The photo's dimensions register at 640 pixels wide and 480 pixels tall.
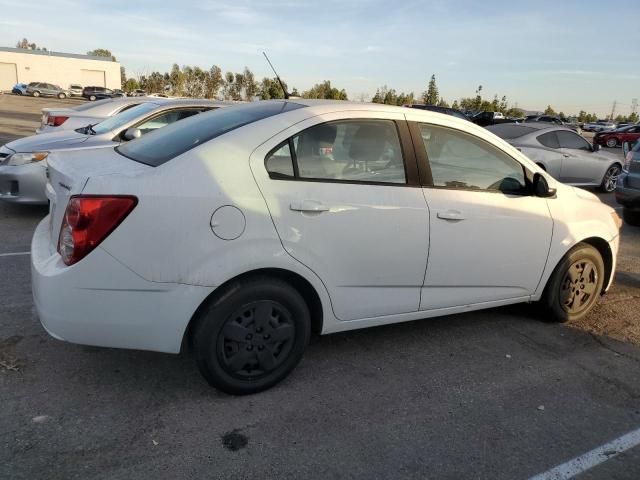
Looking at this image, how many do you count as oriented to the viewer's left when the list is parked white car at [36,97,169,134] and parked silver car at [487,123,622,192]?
0

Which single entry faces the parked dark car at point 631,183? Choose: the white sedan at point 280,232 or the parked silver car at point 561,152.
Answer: the white sedan

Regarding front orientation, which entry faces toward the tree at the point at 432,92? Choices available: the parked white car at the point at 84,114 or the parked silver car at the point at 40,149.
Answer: the parked white car

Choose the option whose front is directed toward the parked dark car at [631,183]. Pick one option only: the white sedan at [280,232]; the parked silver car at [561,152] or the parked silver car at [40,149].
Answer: the white sedan

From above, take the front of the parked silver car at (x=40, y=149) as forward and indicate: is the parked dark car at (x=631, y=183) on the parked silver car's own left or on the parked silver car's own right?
on the parked silver car's own left

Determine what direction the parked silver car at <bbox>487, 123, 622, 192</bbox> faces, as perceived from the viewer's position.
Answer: facing away from the viewer and to the right of the viewer

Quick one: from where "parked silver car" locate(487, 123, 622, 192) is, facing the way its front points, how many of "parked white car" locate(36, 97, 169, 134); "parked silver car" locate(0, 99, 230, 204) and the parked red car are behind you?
2

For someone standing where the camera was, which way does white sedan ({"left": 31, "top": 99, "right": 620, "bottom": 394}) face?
facing away from the viewer and to the right of the viewer

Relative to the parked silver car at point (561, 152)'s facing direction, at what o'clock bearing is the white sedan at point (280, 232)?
The white sedan is roughly at 5 o'clock from the parked silver car.

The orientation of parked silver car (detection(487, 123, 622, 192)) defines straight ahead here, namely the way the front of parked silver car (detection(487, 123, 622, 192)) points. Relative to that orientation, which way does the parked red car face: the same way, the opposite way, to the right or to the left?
the opposite way

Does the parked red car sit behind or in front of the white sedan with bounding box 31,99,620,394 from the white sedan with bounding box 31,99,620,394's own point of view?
in front

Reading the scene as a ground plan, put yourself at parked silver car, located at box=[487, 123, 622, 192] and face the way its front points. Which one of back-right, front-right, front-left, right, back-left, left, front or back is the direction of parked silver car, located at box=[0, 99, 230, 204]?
back

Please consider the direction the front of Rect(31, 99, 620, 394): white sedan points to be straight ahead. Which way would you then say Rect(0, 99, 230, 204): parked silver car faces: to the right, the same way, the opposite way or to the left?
the opposite way

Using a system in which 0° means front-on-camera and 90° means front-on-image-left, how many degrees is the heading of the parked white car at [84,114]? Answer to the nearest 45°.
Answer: approximately 225°

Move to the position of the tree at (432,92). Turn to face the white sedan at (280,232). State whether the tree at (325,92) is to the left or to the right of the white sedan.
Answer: right
